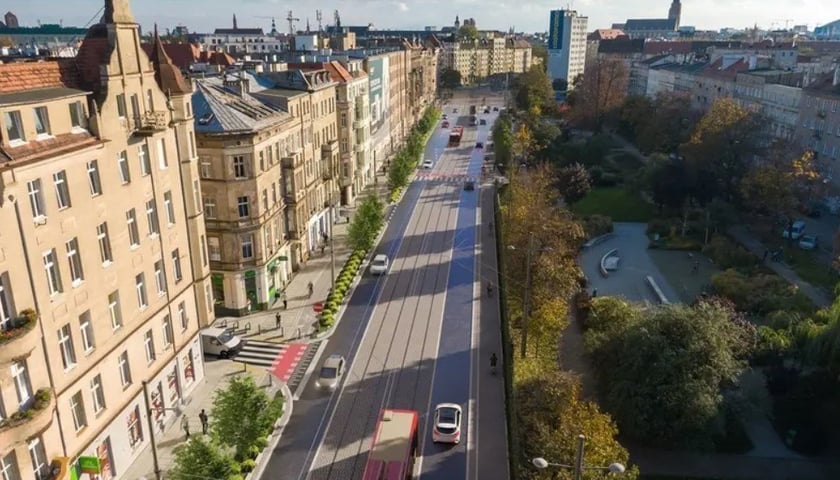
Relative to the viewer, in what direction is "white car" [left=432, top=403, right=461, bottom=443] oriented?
away from the camera

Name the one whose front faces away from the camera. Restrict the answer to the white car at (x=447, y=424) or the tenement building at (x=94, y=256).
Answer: the white car

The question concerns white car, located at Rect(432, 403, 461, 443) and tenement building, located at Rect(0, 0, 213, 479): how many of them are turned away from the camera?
1

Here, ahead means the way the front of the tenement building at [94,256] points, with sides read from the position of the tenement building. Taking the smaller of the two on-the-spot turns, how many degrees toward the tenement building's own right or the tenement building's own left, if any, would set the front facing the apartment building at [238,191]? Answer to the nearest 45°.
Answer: approximately 90° to the tenement building's own left

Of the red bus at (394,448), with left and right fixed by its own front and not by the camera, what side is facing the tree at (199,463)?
left

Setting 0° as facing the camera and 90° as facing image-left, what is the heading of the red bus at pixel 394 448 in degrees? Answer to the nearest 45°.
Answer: approximately 180°

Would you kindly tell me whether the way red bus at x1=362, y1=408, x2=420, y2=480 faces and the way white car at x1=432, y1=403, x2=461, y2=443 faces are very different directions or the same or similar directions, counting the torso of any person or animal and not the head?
same or similar directions

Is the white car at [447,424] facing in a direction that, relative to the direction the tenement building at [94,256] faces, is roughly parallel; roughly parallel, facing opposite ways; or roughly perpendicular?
roughly perpendicular

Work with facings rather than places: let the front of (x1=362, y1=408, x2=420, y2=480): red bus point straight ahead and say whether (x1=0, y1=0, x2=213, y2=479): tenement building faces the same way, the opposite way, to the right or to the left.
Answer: to the right

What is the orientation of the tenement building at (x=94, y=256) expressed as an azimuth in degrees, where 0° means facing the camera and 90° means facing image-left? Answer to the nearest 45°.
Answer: approximately 315°

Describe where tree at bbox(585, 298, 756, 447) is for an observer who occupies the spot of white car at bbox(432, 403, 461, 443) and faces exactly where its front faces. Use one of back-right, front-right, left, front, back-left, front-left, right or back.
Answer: right

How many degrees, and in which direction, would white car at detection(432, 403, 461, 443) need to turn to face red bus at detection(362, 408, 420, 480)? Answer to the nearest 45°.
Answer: approximately 135° to its left

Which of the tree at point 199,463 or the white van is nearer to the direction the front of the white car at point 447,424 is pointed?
the white van

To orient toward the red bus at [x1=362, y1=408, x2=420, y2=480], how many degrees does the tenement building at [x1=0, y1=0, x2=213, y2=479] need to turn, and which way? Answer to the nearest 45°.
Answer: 0° — it already faces it
